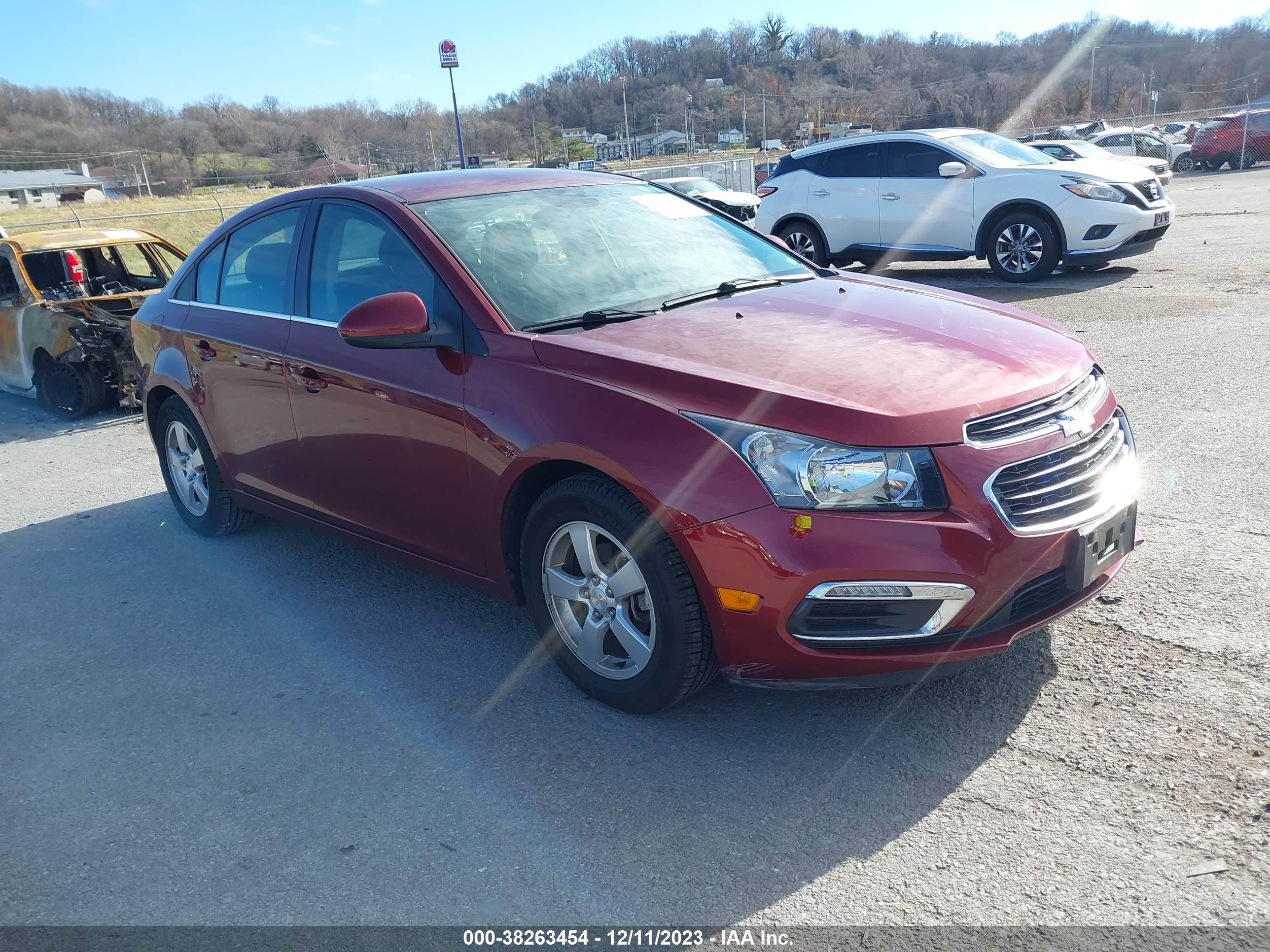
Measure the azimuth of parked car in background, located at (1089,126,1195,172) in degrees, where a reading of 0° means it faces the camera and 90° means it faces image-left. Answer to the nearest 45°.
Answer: approximately 270°

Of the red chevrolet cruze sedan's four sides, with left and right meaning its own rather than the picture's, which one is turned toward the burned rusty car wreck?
back

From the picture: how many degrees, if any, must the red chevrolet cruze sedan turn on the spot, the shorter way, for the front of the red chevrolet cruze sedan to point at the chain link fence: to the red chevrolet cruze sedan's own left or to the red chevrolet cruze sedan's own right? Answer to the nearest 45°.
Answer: approximately 135° to the red chevrolet cruze sedan's own left

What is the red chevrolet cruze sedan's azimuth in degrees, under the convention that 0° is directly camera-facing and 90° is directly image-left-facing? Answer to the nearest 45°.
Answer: approximately 315°

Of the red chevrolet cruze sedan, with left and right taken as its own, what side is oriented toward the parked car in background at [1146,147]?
left

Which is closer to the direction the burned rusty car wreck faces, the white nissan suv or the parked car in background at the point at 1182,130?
the white nissan suv

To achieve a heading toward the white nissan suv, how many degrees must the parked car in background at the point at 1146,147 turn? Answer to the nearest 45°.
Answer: approximately 90° to its right
